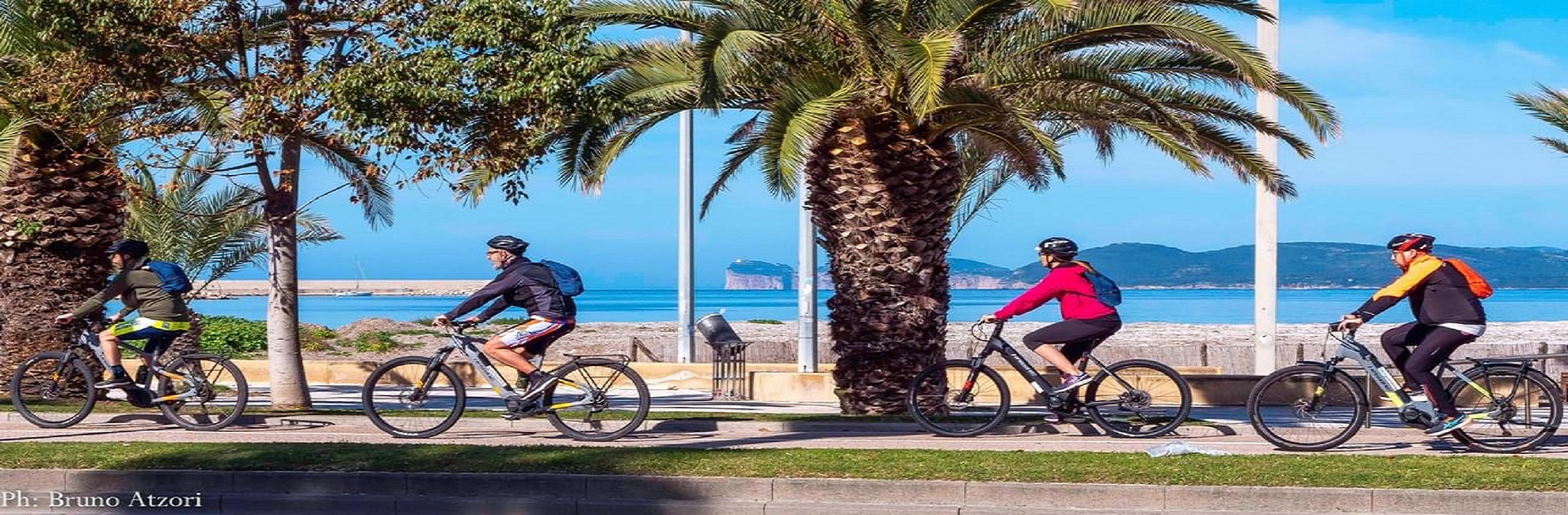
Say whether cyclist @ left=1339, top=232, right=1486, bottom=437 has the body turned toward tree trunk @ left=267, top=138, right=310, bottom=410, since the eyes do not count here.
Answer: yes

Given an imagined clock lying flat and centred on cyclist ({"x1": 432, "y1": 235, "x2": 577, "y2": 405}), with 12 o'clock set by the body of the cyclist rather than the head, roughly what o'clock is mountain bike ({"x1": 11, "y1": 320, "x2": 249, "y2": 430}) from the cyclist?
The mountain bike is roughly at 1 o'clock from the cyclist.

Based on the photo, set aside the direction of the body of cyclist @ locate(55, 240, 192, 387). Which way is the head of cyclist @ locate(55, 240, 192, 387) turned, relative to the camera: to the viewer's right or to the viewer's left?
to the viewer's left

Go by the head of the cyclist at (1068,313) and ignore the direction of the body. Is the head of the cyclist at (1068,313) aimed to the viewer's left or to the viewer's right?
to the viewer's left

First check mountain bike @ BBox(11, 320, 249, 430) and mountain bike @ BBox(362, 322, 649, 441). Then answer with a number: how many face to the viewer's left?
2

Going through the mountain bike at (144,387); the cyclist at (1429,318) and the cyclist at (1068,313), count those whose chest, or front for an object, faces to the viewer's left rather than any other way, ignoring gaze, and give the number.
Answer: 3

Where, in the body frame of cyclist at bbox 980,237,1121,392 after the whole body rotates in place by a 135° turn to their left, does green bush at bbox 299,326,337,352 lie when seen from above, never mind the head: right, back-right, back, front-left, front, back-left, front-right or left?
back

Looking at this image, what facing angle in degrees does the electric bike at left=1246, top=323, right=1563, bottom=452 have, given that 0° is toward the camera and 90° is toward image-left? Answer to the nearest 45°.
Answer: approximately 90°

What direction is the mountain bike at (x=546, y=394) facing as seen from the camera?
to the viewer's left

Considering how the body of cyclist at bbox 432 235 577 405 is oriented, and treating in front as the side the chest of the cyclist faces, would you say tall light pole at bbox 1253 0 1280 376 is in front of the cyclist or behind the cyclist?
behind

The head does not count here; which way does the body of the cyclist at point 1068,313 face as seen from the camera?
to the viewer's left

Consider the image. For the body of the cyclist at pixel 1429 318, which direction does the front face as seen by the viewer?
to the viewer's left

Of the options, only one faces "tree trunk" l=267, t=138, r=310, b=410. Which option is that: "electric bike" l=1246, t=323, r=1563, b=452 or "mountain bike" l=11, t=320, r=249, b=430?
"electric bike" l=1246, t=323, r=1563, b=452

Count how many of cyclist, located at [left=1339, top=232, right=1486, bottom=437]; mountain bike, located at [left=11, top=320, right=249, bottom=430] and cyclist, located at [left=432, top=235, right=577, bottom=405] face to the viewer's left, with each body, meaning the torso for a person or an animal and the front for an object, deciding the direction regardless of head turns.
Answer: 3

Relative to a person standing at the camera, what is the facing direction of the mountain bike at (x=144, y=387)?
facing to the left of the viewer
